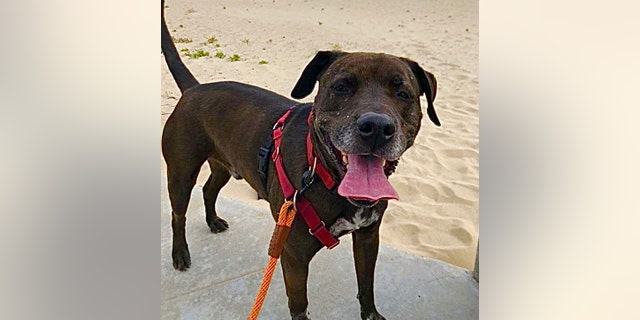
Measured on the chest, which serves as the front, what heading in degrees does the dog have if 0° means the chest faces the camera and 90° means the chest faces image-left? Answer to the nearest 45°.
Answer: approximately 315°
